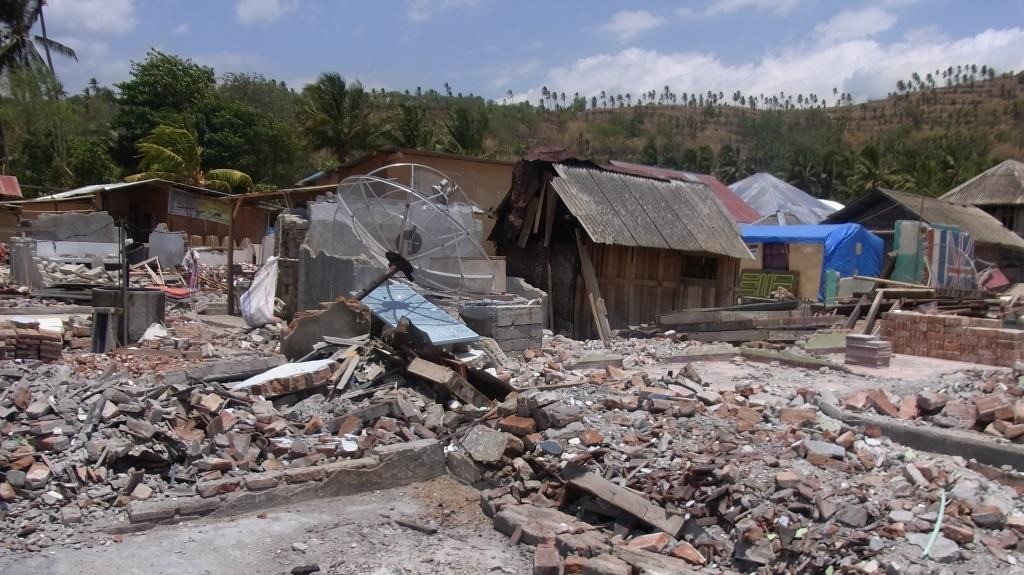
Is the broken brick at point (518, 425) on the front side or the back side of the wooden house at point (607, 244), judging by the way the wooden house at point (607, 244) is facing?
on the front side

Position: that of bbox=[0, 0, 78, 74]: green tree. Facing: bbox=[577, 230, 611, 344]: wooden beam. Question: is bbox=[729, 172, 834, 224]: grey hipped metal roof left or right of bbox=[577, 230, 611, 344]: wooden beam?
left

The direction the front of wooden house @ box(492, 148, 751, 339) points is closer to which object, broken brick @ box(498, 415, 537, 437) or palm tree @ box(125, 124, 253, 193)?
the broken brick

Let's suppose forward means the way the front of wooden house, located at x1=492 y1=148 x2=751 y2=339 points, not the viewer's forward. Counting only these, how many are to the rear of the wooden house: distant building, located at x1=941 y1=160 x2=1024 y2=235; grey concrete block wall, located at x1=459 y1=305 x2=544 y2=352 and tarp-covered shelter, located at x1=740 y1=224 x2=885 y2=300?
2
